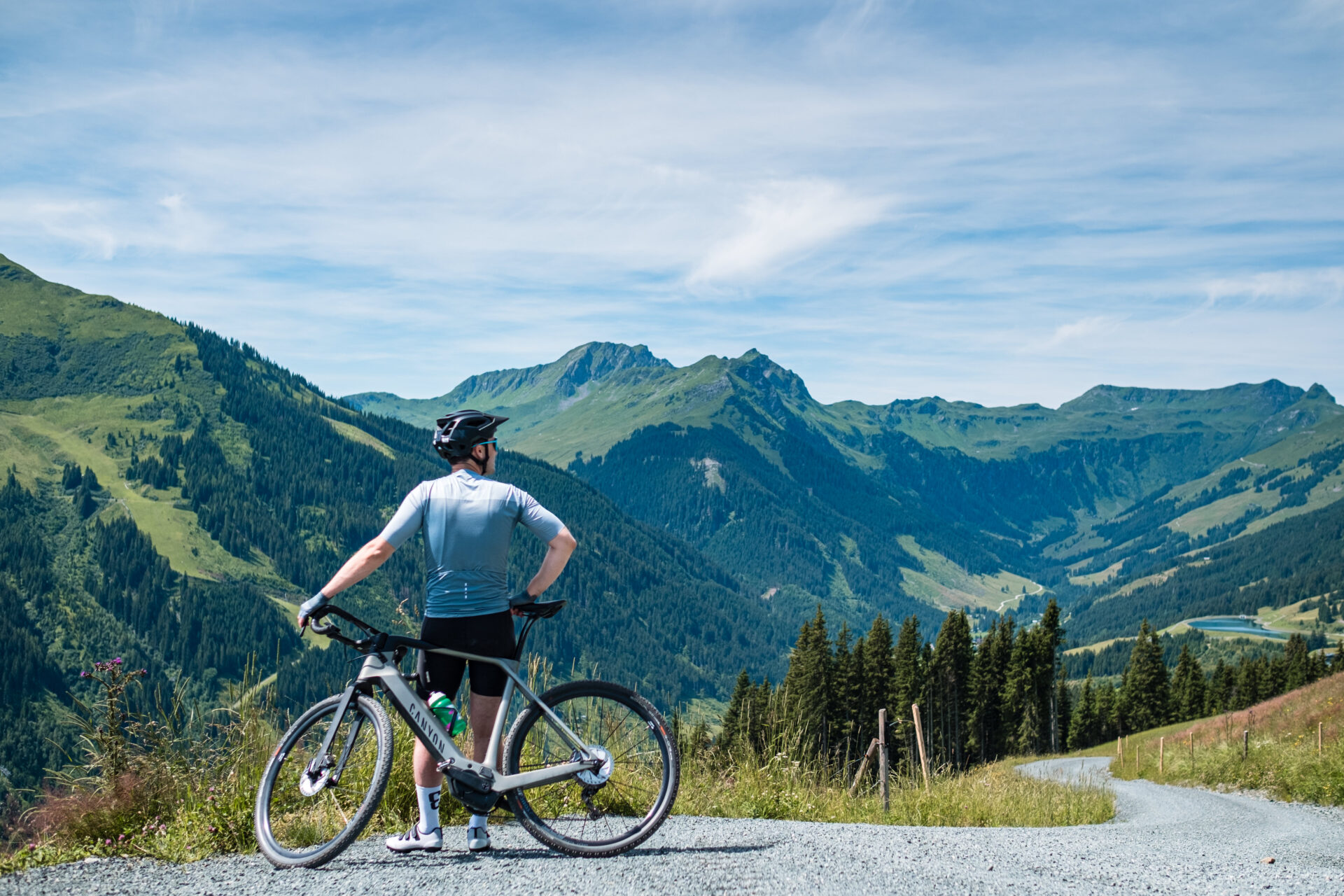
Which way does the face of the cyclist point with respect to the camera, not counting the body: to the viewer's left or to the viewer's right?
to the viewer's right

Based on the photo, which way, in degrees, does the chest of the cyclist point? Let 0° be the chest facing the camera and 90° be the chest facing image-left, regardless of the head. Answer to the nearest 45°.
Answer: approximately 180°

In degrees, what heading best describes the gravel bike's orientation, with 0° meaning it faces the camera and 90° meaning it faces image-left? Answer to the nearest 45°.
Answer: approximately 90°
